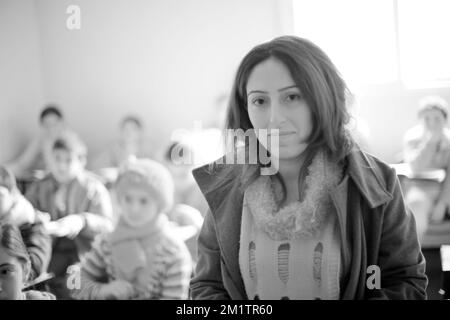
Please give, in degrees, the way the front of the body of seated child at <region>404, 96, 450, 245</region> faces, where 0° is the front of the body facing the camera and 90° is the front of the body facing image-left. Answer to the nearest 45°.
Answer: approximately 0°

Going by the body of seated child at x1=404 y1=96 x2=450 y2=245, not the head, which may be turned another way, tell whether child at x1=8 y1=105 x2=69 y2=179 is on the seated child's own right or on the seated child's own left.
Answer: on the seated child's own right

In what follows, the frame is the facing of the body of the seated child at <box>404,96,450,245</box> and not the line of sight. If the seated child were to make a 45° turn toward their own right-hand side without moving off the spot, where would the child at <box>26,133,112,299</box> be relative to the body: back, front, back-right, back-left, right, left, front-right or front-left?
front-right

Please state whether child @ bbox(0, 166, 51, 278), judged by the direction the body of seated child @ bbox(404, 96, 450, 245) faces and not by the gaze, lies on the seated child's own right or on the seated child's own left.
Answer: on the seated child's own right
